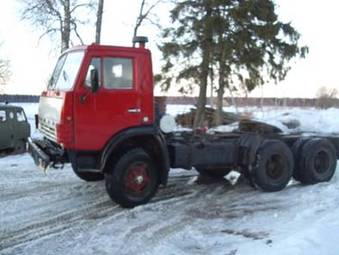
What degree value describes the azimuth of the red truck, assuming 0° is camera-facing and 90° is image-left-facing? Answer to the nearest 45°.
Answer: approximately 45°

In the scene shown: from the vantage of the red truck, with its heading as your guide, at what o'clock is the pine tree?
The pine tree is roughly at 5 o'clock from the red truck.
